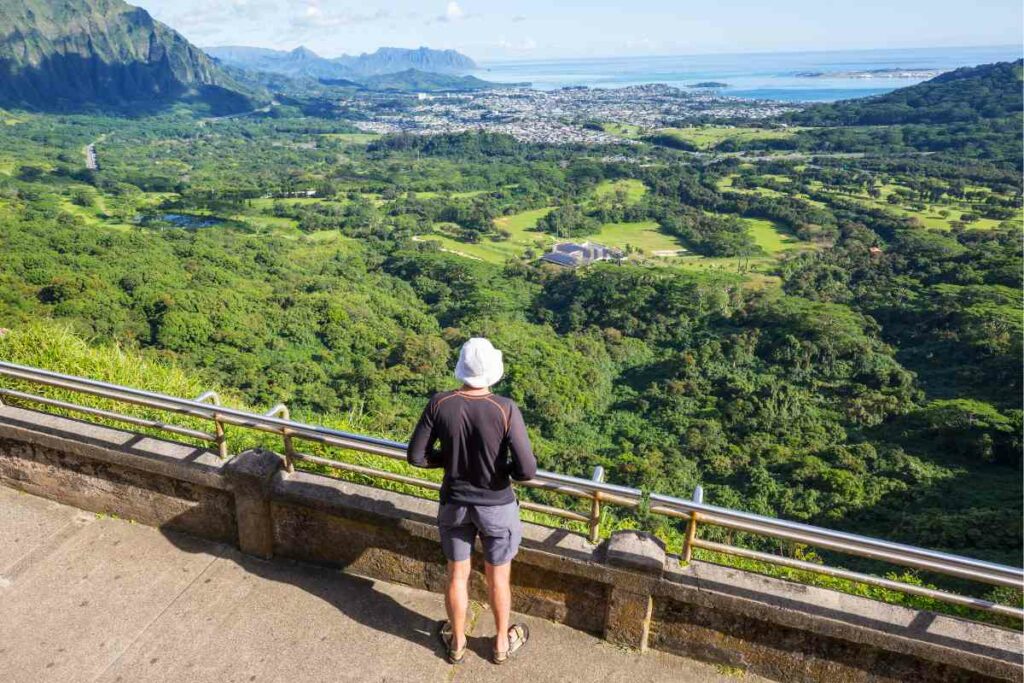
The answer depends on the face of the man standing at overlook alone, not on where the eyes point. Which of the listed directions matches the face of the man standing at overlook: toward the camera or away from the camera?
away from the camera

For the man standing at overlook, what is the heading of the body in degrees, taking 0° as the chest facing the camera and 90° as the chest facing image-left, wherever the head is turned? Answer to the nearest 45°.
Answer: approximately 180°

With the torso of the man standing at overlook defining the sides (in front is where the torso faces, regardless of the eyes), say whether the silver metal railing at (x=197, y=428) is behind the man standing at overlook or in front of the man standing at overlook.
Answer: in front
